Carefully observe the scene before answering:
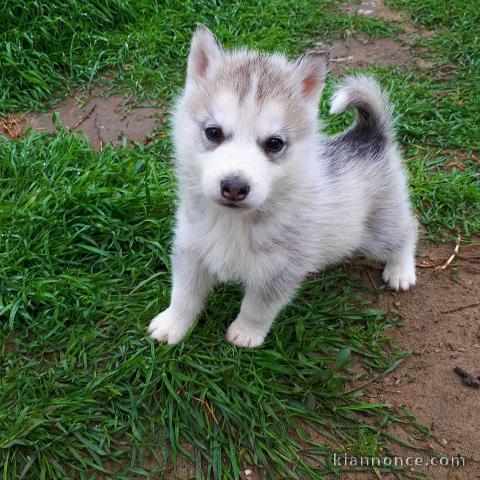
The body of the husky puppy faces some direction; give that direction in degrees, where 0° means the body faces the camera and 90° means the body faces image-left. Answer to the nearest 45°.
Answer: approximately 45°
